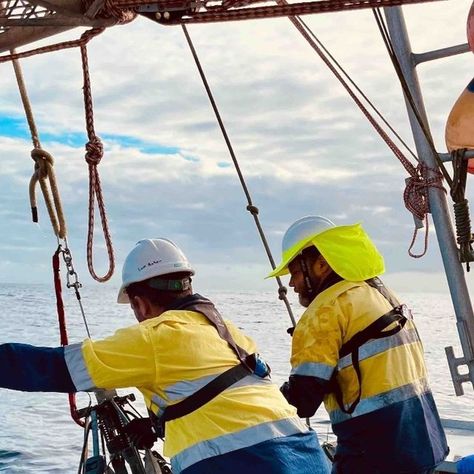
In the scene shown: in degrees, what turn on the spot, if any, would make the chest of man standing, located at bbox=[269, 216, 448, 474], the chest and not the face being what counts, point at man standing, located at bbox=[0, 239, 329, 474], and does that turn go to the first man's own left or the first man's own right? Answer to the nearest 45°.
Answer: approximately 90° to the first man's own left

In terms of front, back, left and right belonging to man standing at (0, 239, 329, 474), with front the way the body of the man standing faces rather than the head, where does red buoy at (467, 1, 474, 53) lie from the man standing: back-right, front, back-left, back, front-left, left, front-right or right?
back-right

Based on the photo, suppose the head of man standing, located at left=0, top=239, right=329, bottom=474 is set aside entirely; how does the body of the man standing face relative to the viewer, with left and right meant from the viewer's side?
facing away from the viewer and to the left of the viewer

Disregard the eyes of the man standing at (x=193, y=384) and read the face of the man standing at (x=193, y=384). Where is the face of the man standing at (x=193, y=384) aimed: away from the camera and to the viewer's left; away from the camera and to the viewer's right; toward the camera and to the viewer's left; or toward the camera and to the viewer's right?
away from the camera and to the viewer's left

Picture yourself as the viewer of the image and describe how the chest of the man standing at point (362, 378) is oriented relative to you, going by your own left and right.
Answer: facing away from the viewer and to the left of the viewer

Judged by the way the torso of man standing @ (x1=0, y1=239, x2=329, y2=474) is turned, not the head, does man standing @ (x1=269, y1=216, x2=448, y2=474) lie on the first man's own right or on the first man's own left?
on the first man's own right
